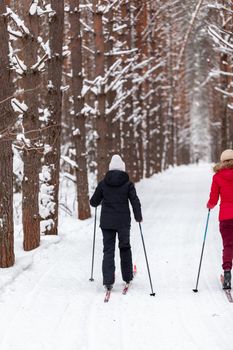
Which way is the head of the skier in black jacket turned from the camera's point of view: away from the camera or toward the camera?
away from the camera

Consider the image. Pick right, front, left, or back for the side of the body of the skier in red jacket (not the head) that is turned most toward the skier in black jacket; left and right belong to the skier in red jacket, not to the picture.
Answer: left

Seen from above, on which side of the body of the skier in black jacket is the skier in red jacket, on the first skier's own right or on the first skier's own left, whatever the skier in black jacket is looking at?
on the first skier's own right

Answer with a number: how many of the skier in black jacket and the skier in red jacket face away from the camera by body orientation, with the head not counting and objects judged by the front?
2

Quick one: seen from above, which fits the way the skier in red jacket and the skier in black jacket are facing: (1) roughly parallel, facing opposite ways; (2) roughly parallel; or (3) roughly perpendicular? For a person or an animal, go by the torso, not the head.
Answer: roughly parallel

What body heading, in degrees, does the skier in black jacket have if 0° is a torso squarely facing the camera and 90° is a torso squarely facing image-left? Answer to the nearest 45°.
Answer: approximately 180°

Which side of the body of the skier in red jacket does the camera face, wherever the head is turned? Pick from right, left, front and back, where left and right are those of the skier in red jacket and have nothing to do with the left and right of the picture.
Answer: back
